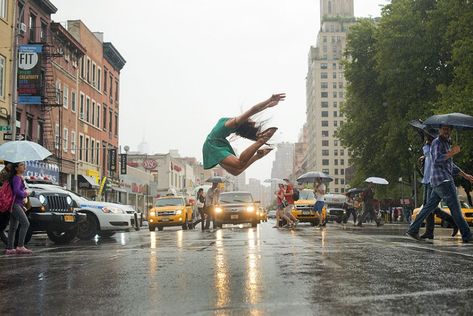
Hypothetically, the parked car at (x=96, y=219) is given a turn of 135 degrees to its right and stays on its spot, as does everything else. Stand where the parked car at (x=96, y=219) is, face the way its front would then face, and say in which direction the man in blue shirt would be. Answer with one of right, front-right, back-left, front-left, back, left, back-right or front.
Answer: back-left

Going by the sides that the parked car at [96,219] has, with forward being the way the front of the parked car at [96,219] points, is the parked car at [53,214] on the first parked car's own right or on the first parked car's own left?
on the first parked car's own right

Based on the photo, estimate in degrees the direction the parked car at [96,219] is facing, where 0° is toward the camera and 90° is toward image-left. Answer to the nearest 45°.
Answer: approximately 315°

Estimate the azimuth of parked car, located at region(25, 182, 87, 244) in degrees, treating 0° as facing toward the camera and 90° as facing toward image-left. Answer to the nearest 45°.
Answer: approximately 315°

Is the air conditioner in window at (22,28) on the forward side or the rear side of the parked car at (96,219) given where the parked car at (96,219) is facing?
on the rear side

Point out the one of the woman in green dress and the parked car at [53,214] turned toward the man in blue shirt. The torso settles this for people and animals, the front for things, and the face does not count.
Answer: the parked car

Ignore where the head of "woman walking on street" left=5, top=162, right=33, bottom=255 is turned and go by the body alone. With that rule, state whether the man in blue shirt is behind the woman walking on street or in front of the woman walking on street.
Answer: in front
